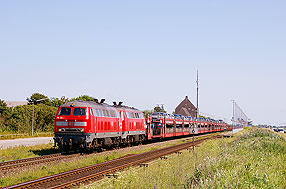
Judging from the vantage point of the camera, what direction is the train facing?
facing the viewer and to the left of the viewer
